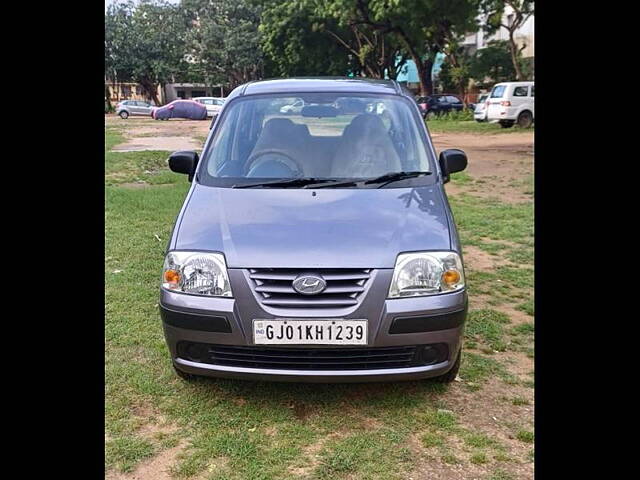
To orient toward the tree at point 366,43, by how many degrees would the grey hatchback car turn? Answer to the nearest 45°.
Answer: approximately 180°

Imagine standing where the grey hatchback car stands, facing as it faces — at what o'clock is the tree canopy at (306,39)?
The tree canopy is roughly at 6 o'clock from the grey hatchback car.

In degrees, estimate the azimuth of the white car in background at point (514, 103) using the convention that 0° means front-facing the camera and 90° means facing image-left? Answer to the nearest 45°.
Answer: approximately 225°

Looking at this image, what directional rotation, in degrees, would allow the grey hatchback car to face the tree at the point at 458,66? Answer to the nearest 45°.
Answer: approximately 180°

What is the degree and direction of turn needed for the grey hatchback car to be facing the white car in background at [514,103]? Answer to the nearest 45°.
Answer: approximately 180°

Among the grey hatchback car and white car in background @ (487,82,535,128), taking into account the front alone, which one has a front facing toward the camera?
the grey hatchback car

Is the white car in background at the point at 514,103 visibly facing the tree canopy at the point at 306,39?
no

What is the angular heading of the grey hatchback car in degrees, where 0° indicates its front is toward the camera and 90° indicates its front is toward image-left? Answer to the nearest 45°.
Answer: approximately 0°

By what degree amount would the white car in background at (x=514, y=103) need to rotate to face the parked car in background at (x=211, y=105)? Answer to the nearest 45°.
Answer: approximately 90° to its left

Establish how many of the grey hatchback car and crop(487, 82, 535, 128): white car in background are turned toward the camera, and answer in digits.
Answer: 1

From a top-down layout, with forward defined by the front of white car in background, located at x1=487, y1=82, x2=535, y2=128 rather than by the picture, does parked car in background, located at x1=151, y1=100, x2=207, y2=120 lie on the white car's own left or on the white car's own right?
on the white car's own left
